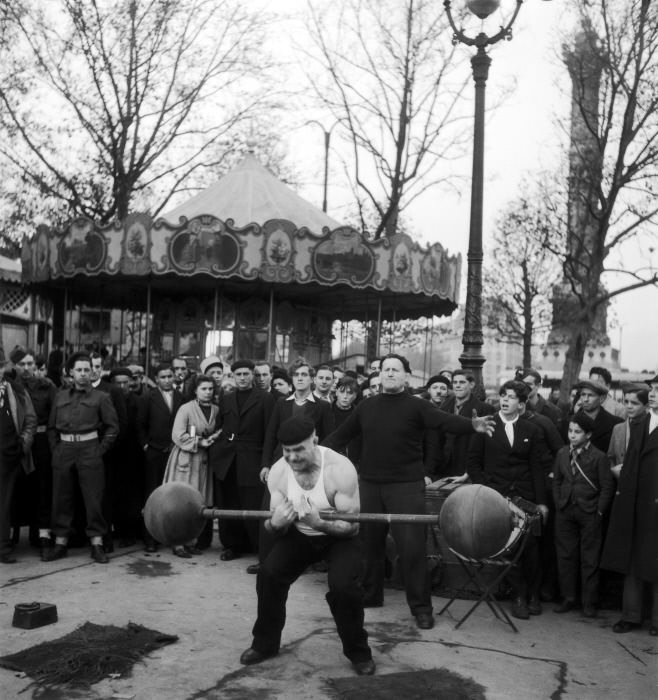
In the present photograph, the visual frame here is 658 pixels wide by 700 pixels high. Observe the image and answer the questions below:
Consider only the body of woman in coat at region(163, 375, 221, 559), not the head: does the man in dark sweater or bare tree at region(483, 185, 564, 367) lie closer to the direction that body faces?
the man in dark sweater

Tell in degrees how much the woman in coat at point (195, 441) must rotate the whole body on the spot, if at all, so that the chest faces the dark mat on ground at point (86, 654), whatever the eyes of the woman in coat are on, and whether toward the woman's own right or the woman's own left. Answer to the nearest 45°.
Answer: approximately 45° to the woman's own right

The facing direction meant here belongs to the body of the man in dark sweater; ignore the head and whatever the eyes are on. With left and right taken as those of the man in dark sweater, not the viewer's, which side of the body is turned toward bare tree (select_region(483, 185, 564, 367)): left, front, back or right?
back

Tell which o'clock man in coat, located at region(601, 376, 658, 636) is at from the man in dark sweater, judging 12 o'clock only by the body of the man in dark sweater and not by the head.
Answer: The man in coat is roughly at 9 o'clock from the man in dark sweater.

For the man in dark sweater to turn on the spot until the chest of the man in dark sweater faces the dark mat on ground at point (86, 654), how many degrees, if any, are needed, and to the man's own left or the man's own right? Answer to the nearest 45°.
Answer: approximately 45° to the man's own right

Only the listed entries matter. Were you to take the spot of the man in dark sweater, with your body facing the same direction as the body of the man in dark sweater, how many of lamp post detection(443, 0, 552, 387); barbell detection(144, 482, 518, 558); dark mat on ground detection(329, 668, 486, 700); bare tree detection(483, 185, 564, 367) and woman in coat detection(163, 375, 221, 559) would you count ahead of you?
2

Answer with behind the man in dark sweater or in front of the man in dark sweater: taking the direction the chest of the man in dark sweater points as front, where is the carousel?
behind

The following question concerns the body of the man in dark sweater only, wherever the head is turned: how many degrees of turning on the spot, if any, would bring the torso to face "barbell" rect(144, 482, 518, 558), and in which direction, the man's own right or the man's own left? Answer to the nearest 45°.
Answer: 0° — they already face it

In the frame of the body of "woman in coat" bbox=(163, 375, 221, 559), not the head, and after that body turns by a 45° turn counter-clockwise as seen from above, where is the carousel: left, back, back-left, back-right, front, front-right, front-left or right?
left

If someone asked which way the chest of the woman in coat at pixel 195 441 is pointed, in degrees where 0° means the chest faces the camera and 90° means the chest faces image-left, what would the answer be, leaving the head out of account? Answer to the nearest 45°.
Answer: approximately 315°

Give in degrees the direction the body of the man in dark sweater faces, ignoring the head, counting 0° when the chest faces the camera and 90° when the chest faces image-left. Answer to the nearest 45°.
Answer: approximately 0°

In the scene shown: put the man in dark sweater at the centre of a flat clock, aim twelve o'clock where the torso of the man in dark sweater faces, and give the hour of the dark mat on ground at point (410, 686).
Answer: The dark mat on ground is roughly at 12 o'clock from the man in dark sweater.
